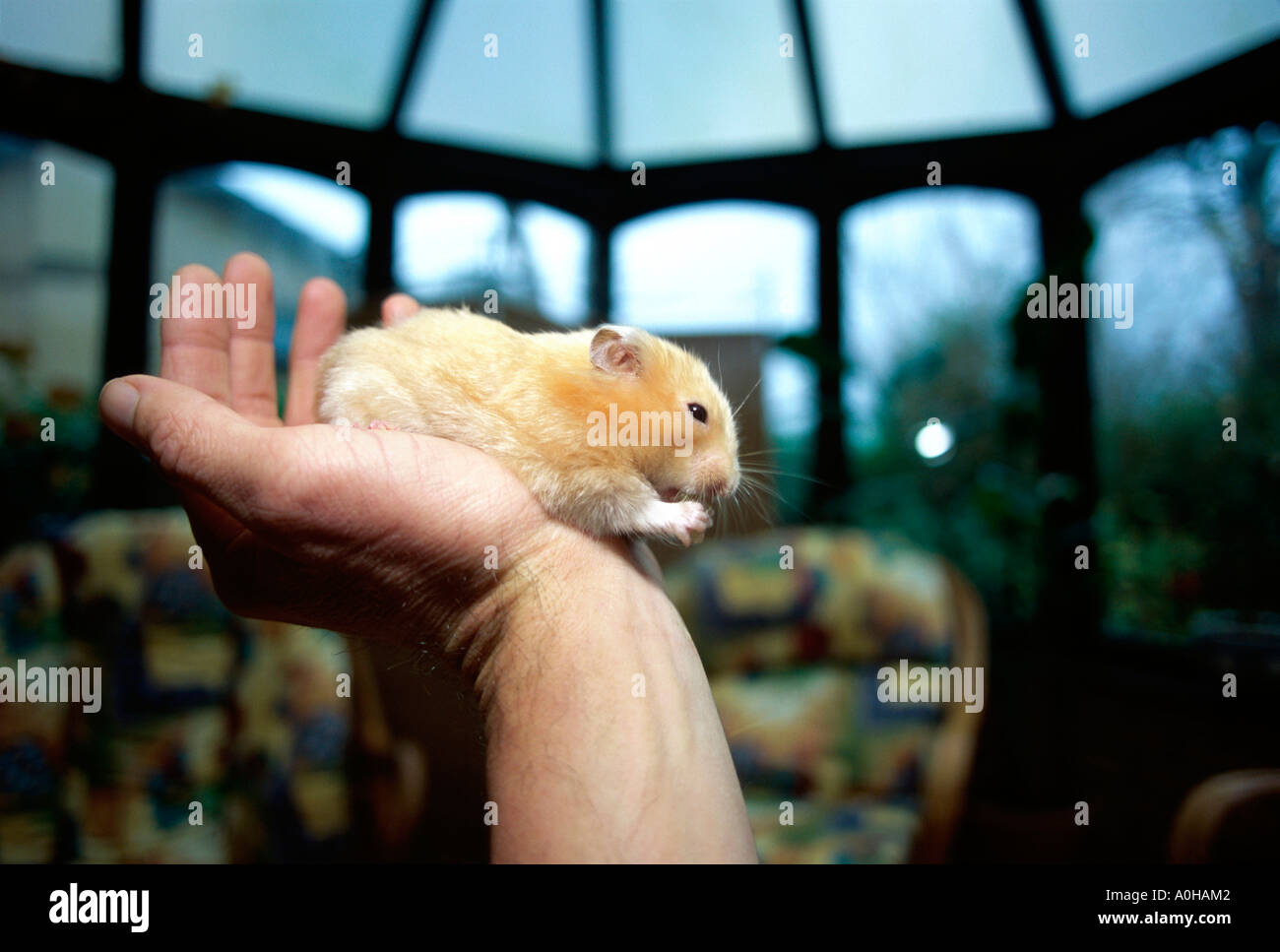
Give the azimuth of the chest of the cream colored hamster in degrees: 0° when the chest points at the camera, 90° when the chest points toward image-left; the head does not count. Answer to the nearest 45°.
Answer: approximately 270°

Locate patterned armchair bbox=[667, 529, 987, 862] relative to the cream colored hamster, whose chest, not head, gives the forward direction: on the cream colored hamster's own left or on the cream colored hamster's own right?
on the cream colored hamster's own left

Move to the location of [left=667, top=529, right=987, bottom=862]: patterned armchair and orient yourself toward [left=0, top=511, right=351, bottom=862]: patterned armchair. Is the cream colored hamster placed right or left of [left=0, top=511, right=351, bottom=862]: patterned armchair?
left

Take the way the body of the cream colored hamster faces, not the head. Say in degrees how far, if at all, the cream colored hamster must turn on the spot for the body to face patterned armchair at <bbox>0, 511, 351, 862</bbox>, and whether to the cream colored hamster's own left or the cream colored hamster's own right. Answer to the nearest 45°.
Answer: approximately 135° to the cream colored hamster's own left
